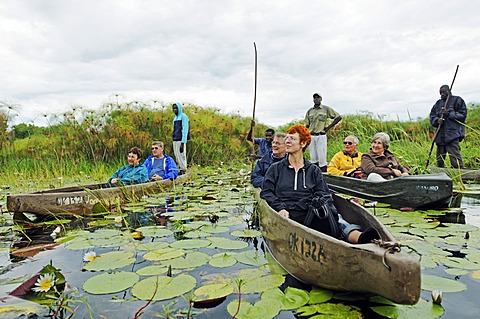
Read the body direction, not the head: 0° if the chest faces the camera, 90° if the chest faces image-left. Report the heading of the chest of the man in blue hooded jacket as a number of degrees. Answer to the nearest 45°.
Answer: approximately 45°

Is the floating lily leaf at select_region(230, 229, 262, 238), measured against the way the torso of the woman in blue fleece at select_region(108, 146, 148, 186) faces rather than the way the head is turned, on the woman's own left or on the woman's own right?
on the woman's own left

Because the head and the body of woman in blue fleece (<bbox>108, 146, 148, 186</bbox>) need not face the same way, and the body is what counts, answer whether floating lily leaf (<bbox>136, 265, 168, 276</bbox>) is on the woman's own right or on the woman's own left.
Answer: on the woman's own left

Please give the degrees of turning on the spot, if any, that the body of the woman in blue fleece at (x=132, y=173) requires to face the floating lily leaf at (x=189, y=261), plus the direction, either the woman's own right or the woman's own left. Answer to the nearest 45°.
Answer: approximately 45° to the woman's own left
